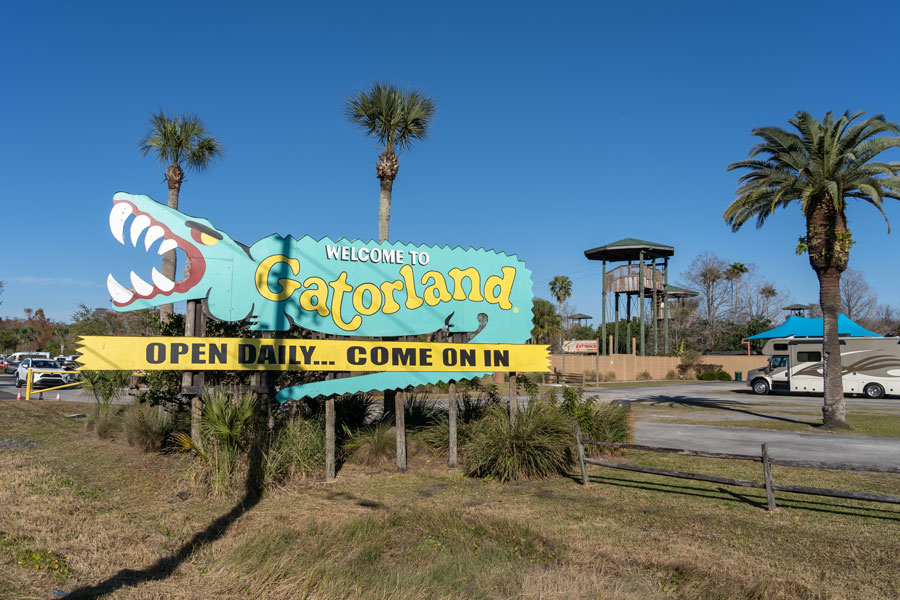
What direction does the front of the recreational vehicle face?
to the viewer's left

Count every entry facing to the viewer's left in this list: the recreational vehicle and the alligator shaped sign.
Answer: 1

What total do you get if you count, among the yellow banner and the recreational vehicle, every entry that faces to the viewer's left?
1

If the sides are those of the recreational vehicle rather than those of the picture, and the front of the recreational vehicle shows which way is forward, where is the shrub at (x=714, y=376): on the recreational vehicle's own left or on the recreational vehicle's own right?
on the recreational vehicle's own right

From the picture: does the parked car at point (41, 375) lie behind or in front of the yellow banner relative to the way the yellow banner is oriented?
behind

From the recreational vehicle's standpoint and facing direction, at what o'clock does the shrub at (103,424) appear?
The shrub is roughly at 10 o'clock from the recreational vehicle.

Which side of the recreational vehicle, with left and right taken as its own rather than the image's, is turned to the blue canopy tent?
right

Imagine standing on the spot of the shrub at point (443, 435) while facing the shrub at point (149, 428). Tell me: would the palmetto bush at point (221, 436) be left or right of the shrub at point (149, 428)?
left

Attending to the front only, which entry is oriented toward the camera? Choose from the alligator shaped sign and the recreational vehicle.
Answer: the alligator shaped sign

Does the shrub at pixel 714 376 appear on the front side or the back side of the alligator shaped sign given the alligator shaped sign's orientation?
on the back side

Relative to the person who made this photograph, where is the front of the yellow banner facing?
facing the viewer

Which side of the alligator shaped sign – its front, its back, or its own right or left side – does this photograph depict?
front

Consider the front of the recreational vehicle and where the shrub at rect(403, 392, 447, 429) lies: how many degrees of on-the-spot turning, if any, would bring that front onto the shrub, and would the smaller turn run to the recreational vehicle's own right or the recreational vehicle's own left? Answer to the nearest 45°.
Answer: approximately 90° to the recreational vehicle's own left
